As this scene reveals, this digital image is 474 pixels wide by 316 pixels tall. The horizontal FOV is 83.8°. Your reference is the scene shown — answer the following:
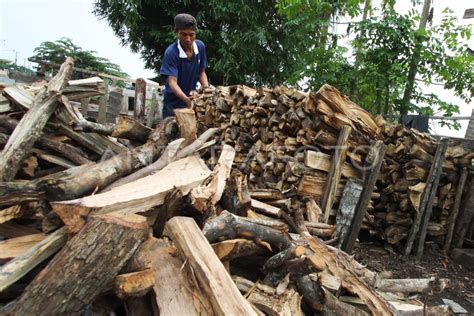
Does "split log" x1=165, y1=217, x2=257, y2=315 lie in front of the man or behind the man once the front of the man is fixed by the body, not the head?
in front

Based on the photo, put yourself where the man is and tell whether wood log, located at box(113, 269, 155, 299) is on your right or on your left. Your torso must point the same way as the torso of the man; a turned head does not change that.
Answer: on your right

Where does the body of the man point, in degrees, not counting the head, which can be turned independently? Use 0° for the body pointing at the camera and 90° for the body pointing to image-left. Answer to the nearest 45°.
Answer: approximately 315°

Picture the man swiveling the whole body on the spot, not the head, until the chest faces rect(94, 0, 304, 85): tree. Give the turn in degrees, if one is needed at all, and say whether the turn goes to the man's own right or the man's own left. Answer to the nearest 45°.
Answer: approximately 135° to the man's own left

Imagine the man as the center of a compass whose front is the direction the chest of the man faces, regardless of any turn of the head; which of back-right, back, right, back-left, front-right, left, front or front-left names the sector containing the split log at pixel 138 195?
front-right

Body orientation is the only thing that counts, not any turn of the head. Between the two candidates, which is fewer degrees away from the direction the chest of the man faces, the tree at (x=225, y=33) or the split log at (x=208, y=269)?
the split log

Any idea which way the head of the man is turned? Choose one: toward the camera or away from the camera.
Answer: toward the camera

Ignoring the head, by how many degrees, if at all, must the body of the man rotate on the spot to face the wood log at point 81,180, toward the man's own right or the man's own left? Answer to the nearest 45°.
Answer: approximately 45° to the man's own right

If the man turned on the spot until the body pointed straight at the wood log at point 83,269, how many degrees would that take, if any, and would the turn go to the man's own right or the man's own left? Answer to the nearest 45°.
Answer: approximately 45° to the man's own right

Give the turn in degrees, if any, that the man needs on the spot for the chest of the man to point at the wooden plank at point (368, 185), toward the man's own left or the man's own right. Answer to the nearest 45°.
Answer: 0° — they already face it

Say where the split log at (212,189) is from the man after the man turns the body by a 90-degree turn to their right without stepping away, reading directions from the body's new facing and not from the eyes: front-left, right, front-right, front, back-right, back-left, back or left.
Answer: front-left

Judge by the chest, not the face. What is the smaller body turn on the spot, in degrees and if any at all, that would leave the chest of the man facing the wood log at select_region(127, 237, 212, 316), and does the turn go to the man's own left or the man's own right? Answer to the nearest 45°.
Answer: approximately 45° to the man's own right

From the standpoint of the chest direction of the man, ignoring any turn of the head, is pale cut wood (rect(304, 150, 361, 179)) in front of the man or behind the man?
in front
